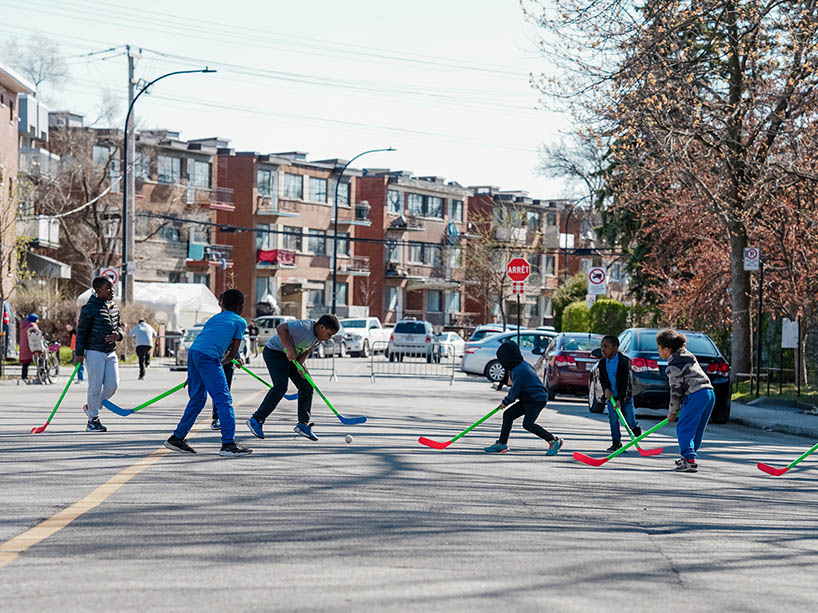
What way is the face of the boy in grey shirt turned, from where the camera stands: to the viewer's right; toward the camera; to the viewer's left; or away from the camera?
to the viewer's right

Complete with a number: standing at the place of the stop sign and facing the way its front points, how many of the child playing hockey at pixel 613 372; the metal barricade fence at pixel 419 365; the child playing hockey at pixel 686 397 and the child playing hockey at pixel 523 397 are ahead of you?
3

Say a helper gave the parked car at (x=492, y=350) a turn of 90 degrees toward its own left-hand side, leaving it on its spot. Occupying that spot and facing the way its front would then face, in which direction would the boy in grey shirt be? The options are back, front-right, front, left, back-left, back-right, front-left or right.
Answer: back-left

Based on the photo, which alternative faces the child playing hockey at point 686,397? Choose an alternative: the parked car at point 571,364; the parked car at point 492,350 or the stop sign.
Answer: the stop sign

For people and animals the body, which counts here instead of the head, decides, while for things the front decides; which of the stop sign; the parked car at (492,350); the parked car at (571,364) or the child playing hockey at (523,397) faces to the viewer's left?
the child playing hockey

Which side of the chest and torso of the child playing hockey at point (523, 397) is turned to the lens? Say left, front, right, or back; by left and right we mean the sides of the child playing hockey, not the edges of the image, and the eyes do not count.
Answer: left

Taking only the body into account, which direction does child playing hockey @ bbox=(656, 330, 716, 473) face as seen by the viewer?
to the viewer's left

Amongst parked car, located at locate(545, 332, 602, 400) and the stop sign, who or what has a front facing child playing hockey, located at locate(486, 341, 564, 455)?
the stop sign

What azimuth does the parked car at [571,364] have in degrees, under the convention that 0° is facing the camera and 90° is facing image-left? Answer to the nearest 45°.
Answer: approximately 180°

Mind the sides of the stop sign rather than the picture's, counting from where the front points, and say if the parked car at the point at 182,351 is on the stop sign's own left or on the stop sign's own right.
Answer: on the stop sign's own right

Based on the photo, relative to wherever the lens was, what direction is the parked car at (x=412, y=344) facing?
facing away from the viewer

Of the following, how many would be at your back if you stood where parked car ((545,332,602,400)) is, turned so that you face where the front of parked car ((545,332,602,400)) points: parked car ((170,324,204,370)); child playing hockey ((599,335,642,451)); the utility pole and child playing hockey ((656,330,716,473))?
2

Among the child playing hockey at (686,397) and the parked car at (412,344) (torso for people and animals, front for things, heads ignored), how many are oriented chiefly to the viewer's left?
1

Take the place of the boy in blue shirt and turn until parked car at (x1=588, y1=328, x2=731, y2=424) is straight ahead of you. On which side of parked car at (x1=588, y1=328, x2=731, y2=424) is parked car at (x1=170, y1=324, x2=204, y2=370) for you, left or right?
left
